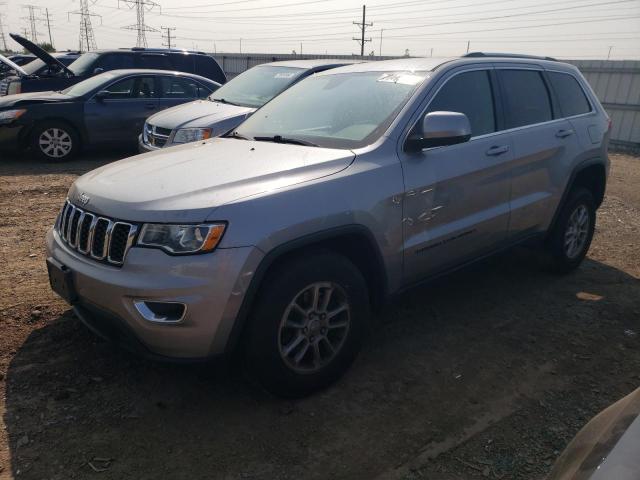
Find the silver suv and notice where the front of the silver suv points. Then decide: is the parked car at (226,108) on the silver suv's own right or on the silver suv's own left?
on the silver suv's own right

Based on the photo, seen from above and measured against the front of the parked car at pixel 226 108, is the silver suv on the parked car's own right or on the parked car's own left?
on the parked car's own left

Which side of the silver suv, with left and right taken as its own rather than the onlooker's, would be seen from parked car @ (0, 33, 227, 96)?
right

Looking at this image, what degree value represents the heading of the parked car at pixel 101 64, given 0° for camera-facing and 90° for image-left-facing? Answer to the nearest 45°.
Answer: approximately 90°

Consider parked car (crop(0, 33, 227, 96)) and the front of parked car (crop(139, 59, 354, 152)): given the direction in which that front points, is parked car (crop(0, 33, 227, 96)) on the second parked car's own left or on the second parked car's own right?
on the second parked car's own right

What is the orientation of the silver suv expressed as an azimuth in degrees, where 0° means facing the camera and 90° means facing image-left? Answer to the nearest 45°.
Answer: approximately 45°
